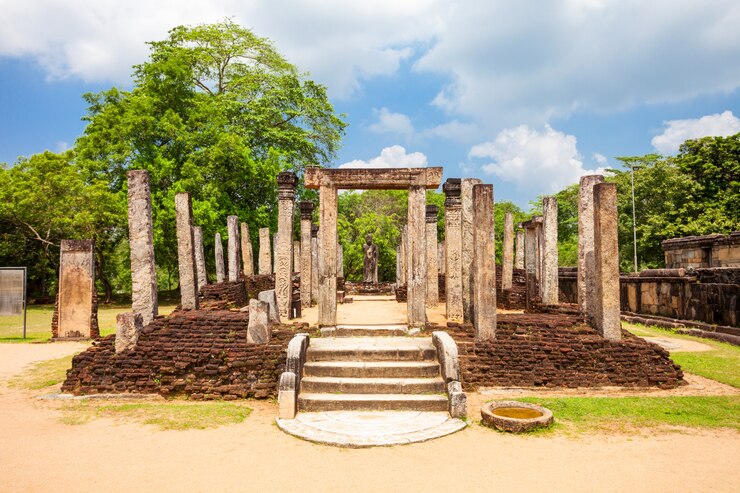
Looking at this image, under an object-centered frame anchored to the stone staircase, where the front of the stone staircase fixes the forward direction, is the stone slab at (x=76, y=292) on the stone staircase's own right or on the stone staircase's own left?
on the stone staircase's own right

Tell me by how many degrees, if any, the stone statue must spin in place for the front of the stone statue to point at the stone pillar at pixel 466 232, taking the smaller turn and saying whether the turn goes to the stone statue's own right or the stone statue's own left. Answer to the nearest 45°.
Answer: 0° — it already faces it

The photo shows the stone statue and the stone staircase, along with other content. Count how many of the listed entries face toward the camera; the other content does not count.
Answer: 2

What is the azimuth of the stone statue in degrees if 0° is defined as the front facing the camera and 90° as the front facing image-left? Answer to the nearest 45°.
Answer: approximately 0°

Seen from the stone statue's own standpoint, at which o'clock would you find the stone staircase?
The stone staircase is roughly at 12 o'clock from the stone statue.

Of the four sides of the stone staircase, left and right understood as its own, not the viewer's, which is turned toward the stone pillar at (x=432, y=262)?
back

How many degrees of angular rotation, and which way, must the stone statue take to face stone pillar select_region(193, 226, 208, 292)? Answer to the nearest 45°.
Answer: approximately 45° to its right

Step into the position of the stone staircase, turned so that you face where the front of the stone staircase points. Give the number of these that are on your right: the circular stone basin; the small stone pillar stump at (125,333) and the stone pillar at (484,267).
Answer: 1

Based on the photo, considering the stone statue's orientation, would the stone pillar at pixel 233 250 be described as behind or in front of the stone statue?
in front

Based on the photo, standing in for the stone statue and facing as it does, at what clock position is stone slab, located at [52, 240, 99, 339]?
The stone slab is roughly at 1 o'clock from the stone statue.

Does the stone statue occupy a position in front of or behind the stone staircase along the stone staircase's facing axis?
behind

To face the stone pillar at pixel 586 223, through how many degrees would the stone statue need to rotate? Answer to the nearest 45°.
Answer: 0° — it already faces it

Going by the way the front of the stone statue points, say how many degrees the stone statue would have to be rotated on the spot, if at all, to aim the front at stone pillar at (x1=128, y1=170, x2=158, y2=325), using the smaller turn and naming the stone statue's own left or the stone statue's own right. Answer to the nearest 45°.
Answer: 0° — it already faces it

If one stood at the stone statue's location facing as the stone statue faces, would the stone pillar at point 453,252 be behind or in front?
in front
